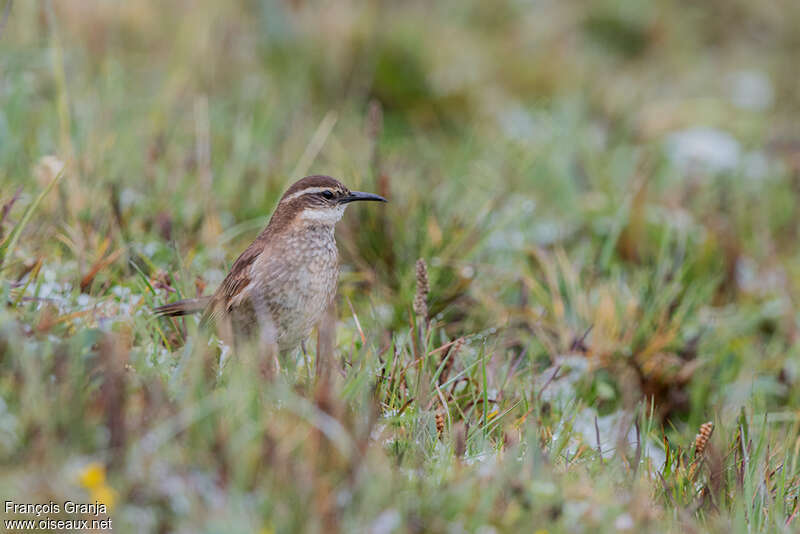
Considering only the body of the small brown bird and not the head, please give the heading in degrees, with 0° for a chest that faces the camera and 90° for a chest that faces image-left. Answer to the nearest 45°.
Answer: approximately 270°
